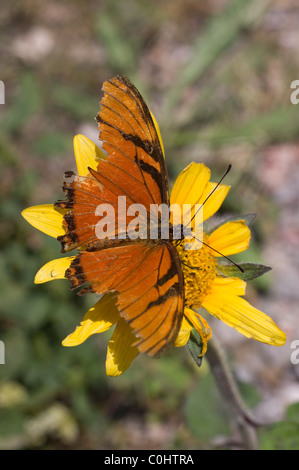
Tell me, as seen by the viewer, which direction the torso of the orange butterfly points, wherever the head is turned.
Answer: to the viewer's right
